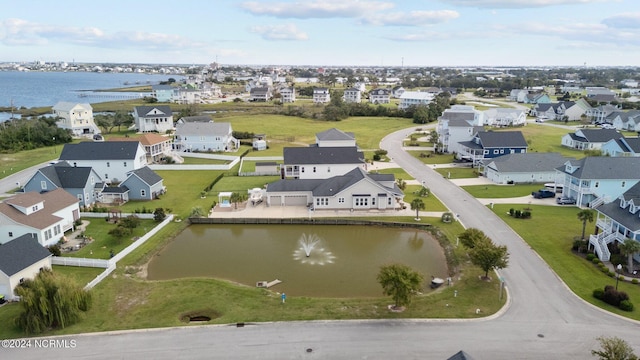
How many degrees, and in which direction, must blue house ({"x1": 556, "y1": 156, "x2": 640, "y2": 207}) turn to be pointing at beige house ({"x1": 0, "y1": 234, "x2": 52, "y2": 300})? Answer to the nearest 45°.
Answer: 0° — it already faces it

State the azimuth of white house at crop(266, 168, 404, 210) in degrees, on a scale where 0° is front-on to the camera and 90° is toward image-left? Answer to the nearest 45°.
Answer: approximately 0°

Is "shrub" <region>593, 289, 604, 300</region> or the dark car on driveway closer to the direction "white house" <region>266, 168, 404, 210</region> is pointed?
the shrub

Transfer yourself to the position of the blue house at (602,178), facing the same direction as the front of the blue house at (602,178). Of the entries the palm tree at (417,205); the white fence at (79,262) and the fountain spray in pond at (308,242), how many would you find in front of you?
3

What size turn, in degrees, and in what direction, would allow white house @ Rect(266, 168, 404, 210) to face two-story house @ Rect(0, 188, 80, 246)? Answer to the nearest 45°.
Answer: approximately 45° to its right

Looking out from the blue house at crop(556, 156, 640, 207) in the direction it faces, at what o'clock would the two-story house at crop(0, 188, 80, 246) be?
The two-story house is roughly at 12 o'clock from the blue house.

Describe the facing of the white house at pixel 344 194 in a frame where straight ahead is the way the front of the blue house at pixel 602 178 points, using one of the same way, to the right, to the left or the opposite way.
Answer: to the left

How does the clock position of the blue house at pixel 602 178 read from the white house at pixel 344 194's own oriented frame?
The blue house is roughly at 9 o'clock from the white house.

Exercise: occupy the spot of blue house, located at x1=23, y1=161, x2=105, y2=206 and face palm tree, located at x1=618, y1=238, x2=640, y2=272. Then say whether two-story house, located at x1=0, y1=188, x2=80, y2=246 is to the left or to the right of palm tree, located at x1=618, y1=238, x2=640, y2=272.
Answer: right

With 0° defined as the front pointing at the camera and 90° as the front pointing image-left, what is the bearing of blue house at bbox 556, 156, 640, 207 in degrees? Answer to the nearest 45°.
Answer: approximately 45°

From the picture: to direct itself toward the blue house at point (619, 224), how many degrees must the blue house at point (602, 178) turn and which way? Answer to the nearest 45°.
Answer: approximately 45° to its left

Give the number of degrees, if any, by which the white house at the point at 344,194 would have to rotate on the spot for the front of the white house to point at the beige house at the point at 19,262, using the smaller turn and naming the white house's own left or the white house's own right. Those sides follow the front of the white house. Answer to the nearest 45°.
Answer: approximately 45° to the white house's own right

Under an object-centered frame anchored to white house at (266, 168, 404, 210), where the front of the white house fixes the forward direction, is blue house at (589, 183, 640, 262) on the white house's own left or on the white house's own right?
on the white house's own left

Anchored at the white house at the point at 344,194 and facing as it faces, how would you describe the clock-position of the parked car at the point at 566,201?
The parked car is roughly at 9 o'clock from the white house.

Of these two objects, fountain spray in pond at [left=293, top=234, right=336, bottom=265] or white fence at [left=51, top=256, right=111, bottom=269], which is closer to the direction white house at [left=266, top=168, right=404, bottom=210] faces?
the fountain spray in pond
